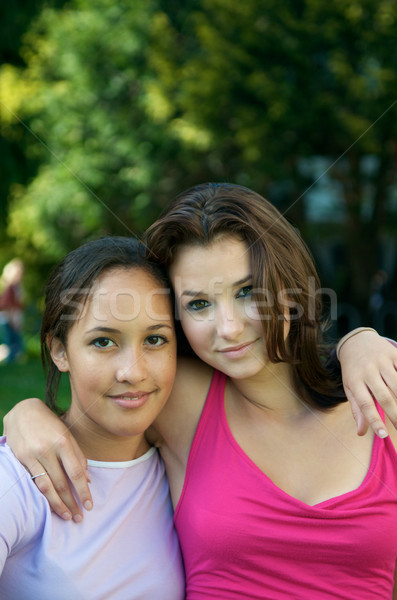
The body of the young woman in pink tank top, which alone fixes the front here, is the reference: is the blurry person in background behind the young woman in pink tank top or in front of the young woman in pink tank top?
behind

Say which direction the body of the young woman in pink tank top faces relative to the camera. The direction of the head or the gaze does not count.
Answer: toward the camera

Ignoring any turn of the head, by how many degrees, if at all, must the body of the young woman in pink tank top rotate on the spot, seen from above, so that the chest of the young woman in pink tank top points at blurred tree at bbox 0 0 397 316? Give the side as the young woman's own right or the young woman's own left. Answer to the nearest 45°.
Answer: approximately 180°
